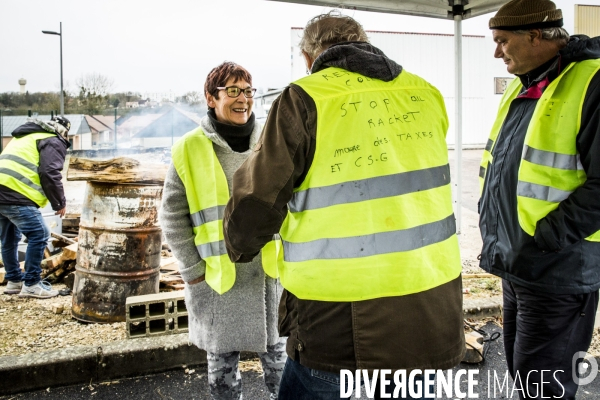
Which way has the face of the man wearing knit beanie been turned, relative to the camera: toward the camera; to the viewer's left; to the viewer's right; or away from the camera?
to the viewer's left

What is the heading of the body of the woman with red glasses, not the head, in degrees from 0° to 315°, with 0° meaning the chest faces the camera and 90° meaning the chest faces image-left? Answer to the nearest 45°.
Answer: approximately 315°

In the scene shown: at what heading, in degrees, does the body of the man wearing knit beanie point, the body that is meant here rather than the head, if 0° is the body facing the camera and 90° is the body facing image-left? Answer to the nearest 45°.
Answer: approximately 45°

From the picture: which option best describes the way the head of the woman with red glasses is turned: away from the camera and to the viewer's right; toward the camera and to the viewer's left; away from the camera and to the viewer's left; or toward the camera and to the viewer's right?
toward the camera and to the viewer's right

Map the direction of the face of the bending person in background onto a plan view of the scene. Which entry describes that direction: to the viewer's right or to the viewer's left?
to the viewer's right

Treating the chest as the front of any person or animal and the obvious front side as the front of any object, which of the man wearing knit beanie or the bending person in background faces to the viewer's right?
the bending person in background

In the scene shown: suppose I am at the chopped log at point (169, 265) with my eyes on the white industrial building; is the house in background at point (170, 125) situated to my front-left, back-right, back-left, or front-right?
front-left

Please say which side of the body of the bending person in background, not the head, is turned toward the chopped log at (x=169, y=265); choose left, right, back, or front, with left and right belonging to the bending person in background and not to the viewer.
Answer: front

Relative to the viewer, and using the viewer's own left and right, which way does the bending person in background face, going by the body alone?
facing to the right of the viewer

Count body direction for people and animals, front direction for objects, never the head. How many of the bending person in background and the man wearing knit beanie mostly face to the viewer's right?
1

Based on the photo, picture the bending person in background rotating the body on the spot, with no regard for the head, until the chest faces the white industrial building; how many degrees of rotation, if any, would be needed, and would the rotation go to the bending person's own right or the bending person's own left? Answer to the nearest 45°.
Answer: approximately 45° to the bending person's own left
